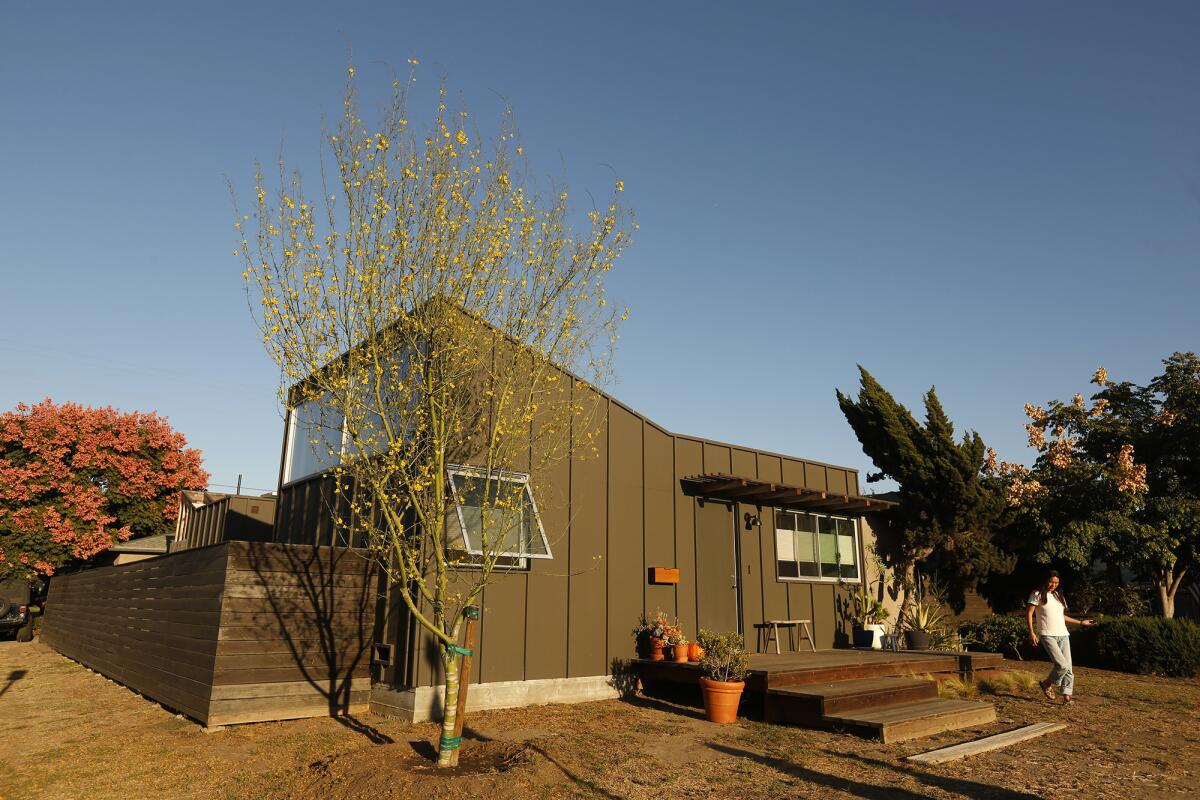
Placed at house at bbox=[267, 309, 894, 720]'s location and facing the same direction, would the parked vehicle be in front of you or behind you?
behind

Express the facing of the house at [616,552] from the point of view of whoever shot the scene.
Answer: facing the viewer and to the right of the viewer

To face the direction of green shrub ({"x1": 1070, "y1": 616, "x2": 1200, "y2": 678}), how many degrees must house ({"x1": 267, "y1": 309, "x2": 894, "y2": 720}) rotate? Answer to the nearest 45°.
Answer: approximately 45° to its left

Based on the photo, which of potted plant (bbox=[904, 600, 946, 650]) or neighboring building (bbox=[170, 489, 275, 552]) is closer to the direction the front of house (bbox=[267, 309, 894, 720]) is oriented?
the potted plant

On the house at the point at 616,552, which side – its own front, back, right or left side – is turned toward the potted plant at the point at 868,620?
left

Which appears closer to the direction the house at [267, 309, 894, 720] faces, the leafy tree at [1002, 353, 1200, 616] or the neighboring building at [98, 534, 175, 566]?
the leafy tree

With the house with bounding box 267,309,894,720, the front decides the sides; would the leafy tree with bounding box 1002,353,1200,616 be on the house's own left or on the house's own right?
on the house's own left

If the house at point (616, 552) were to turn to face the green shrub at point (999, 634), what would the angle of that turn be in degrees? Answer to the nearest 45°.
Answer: approximately 90° to its left

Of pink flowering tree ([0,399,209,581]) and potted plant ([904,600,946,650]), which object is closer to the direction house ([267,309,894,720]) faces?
the potted plant

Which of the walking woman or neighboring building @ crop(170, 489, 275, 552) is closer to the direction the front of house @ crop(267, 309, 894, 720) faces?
the walking woman
